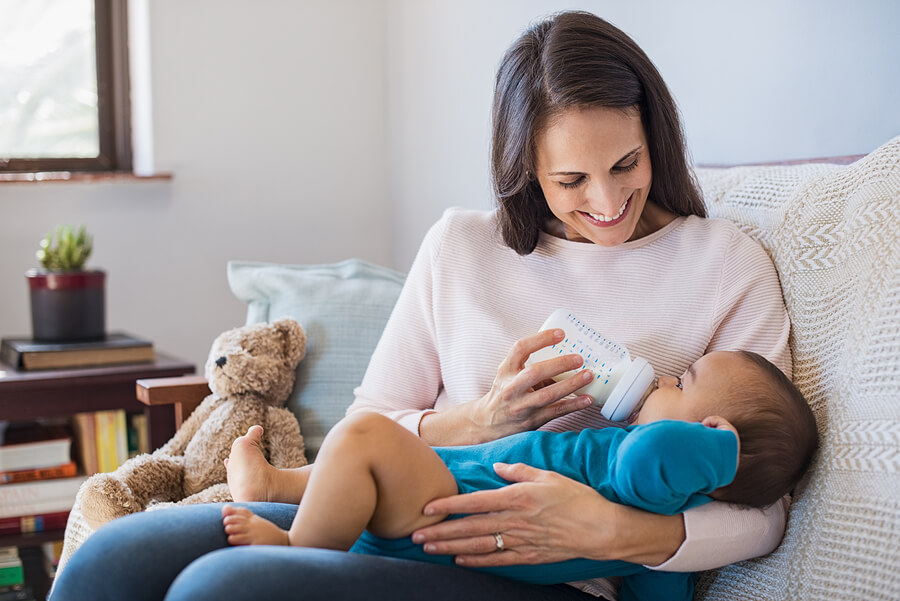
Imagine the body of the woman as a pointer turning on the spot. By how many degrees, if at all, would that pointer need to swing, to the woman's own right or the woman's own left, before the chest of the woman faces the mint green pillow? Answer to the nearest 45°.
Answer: approximately 90° to the woman's own right

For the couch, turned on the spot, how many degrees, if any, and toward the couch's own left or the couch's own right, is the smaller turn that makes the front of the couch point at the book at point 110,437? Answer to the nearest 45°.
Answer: approximately 90° to the couch's own right

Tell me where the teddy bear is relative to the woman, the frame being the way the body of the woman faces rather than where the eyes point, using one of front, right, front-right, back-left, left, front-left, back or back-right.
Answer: right

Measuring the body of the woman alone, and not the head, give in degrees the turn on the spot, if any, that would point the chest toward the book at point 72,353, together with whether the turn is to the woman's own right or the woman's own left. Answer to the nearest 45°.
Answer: approximately 90° to the woman's own right

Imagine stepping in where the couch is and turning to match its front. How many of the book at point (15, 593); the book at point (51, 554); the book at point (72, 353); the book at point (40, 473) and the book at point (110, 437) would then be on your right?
5

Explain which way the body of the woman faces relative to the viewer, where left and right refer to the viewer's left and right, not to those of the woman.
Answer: facing the viewer and to the left of the viewer

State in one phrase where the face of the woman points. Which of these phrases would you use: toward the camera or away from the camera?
toward the camera

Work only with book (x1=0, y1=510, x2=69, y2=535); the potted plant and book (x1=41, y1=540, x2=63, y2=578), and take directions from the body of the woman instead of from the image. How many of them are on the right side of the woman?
3

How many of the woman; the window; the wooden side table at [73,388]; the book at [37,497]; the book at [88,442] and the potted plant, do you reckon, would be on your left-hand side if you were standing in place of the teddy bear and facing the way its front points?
1

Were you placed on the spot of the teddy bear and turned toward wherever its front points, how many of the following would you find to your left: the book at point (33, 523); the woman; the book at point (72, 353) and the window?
1

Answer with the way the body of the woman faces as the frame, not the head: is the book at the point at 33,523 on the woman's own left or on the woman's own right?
on the woman's own right

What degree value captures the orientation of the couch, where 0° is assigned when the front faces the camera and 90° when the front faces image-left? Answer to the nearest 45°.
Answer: approximately 45°

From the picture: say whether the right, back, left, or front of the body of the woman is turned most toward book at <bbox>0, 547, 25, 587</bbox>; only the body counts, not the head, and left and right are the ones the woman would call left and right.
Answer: right

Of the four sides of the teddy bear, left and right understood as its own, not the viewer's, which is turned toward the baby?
left
